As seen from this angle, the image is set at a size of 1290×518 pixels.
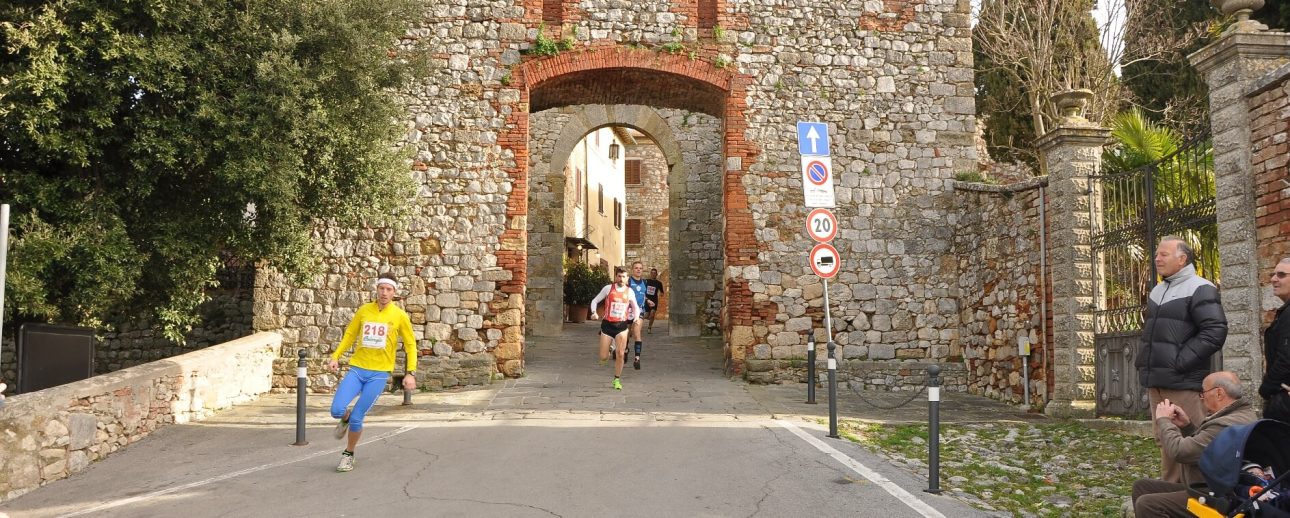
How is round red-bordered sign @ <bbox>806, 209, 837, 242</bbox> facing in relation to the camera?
toward the camera

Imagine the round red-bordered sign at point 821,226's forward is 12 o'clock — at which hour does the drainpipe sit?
The drainpipe is roughly at 8 o'clock from the round red-bordered sign.

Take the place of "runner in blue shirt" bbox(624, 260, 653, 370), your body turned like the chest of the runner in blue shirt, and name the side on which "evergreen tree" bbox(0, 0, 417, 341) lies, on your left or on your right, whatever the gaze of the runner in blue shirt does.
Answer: on your right

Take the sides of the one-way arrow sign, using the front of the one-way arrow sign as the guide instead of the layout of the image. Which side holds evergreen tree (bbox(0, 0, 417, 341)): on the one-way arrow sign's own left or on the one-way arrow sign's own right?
on the one-way arrow sign's own right

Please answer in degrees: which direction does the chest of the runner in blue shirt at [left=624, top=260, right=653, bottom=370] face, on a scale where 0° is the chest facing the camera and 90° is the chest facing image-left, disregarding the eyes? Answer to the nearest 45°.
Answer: approximately 0°

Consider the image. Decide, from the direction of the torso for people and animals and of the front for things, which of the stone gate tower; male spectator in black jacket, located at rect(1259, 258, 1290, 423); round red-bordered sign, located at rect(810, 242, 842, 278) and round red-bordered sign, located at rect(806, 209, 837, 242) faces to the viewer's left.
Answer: the male spectator in black jacket

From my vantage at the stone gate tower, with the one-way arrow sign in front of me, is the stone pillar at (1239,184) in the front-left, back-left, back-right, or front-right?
front-left

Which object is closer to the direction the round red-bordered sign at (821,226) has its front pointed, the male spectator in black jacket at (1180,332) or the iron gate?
the male spectator in black jacket

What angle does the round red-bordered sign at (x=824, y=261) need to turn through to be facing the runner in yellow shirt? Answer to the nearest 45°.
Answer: approximately 45° to its right

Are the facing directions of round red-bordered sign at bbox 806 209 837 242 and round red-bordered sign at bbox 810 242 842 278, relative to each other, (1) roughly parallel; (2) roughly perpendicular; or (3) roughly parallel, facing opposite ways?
roughly parallel

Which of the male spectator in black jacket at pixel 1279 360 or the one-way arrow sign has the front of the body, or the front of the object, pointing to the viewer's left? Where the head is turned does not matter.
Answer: the male spectator in black jacket

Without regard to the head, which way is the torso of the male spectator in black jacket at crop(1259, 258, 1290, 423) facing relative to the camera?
to the viewer's left

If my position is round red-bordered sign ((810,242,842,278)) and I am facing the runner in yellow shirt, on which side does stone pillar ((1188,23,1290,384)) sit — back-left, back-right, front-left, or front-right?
back-left

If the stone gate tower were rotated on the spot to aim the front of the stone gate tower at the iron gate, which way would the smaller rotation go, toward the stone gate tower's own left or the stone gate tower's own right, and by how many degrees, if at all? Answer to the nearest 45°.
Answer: approximately 45° to the stone gate tower's own left

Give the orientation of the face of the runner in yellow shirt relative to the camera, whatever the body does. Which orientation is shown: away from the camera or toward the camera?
toward the camera

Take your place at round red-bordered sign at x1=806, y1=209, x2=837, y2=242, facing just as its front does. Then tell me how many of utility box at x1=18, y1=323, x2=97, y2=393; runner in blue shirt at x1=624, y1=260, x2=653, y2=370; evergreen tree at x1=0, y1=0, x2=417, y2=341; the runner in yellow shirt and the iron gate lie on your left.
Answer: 1

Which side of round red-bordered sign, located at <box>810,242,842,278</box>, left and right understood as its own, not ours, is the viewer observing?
front

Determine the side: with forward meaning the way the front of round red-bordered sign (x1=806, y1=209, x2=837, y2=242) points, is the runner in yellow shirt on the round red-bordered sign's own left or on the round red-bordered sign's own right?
on the round red-bordered sign's own right
